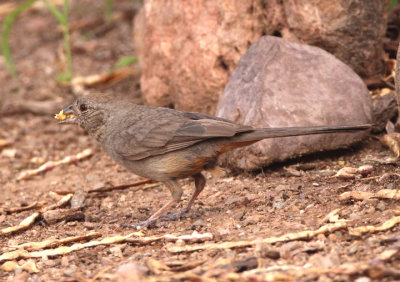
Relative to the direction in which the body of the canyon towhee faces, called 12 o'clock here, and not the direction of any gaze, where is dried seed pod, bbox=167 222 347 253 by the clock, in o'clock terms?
The dried seed pod is roughly at 8 o'clock from the canyon towhee.

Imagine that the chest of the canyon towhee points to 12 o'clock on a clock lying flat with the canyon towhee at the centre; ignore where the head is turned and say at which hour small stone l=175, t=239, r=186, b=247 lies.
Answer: The small stone is roughly at 9 o'clock from the canyon towhee.

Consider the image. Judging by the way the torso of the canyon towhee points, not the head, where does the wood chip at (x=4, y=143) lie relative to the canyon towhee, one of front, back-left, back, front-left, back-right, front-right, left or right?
front-right

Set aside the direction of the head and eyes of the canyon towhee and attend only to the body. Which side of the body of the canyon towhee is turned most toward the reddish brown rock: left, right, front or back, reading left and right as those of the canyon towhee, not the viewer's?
right

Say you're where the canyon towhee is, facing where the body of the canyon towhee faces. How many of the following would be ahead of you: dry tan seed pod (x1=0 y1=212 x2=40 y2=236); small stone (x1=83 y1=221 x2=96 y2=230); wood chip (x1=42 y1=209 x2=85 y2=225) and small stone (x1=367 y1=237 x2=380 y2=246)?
3

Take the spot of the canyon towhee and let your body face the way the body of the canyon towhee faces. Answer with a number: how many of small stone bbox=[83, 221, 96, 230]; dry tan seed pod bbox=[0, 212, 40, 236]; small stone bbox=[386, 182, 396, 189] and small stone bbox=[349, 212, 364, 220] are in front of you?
2

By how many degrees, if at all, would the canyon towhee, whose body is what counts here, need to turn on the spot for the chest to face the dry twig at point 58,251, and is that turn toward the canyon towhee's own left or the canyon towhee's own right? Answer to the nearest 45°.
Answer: approximately 45° to the canyon towhee's own left

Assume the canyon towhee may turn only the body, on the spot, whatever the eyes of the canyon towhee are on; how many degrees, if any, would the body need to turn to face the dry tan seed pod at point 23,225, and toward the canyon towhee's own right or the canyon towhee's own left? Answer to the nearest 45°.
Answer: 0° — it already faces it

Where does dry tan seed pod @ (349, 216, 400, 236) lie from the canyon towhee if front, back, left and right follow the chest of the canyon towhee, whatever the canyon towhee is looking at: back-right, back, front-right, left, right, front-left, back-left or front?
back-left

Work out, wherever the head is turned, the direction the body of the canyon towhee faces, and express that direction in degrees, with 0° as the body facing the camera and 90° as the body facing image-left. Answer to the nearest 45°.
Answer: approximately 90°

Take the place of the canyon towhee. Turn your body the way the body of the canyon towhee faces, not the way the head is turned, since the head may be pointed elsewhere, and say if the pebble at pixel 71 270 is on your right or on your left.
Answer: on your left

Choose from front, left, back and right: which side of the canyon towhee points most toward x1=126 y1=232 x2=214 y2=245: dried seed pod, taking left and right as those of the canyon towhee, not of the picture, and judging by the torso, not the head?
left
